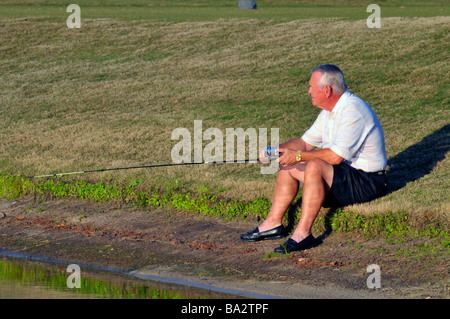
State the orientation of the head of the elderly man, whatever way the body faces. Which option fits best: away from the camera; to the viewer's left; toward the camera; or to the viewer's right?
to the viewer's left

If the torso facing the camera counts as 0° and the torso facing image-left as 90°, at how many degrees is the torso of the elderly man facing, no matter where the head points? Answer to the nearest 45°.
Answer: approximately 90°
